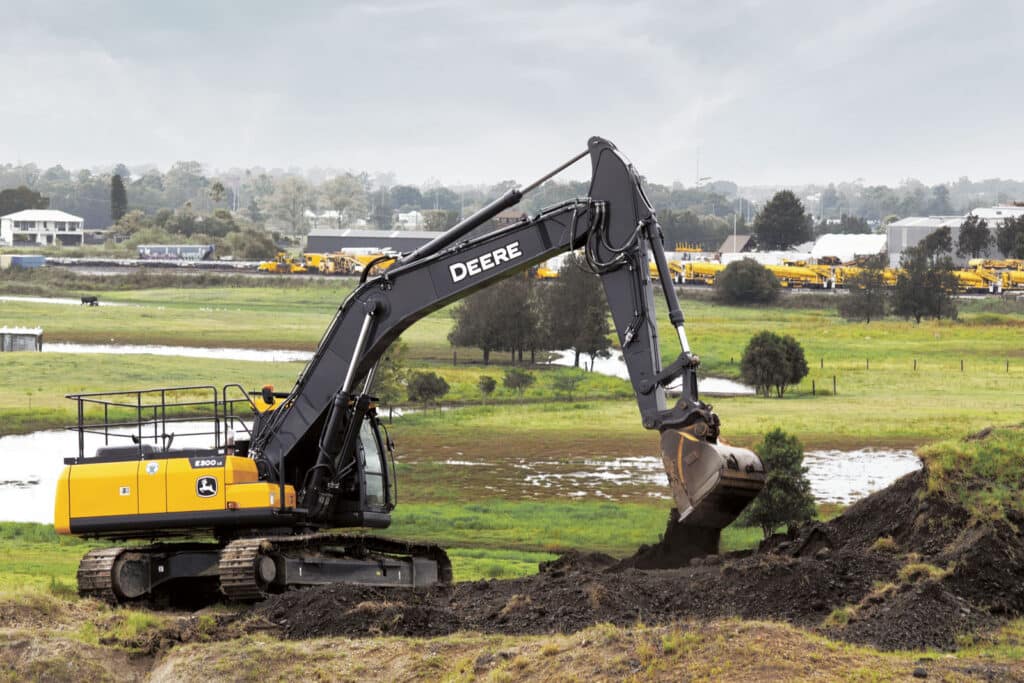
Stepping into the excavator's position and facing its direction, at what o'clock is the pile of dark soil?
The pile of dark soil is roughly at 1 o'clock from the excavator.

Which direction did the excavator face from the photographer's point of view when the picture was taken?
facing to the right of the viewer

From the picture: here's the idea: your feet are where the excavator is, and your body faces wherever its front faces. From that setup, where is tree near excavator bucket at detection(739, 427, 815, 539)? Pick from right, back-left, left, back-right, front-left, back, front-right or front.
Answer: front-left
